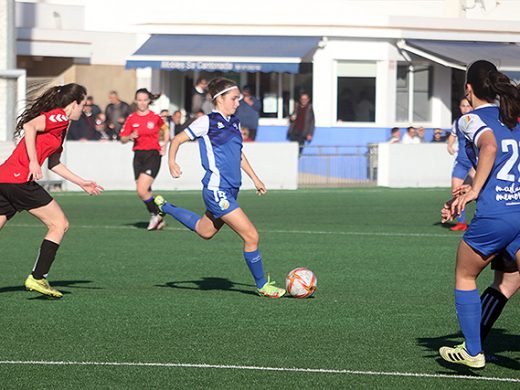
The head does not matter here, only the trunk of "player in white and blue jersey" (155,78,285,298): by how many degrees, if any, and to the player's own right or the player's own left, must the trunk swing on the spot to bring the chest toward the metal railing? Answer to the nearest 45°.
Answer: approximately 135° to the player's own left

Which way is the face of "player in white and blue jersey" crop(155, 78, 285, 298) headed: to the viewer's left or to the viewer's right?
to the viewer's right

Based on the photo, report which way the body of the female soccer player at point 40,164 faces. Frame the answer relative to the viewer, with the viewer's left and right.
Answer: facing to the right of the viewer

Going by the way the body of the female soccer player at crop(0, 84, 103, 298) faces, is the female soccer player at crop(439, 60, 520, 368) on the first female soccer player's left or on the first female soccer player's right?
on the first female soccer player's right

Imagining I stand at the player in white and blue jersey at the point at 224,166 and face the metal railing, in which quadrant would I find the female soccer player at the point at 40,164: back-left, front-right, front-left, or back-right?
back-left

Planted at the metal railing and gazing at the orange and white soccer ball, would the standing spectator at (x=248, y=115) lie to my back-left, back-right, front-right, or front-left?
back-right

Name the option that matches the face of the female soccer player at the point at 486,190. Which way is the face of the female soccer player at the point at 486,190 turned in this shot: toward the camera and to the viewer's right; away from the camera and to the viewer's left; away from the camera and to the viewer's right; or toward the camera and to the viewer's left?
away from the camera and to the viewer's left

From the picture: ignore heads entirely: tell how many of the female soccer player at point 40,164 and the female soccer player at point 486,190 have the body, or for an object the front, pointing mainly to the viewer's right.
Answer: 1

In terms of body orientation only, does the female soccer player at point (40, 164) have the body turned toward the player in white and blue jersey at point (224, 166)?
yes

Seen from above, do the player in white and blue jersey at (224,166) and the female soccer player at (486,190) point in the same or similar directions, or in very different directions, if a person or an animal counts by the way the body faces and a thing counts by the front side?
very different directions

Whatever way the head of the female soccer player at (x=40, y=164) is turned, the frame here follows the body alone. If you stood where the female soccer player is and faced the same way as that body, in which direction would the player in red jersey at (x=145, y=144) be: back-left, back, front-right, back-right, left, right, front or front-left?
left

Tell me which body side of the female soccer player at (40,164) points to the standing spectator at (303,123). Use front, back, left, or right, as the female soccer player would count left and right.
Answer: left
